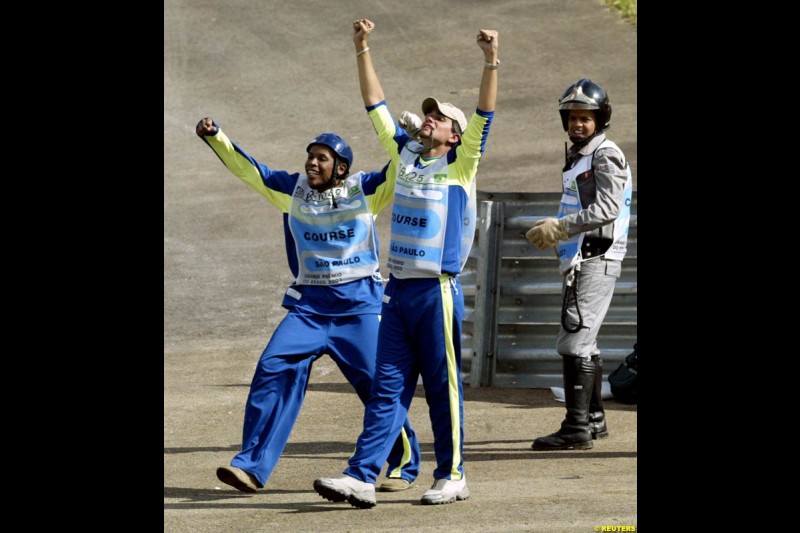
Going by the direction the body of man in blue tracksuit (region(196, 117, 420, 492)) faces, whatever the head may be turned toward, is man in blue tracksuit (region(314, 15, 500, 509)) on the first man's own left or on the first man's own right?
on the first man's own left

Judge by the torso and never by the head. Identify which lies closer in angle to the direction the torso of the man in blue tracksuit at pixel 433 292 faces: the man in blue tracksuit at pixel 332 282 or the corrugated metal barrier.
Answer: the man in blue tracksuit

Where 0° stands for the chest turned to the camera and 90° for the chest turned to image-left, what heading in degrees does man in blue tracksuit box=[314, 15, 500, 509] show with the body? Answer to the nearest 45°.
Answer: approximately 45°

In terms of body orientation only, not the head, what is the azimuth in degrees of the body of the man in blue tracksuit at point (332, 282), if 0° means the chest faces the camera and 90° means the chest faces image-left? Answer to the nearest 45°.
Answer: approximately 45°

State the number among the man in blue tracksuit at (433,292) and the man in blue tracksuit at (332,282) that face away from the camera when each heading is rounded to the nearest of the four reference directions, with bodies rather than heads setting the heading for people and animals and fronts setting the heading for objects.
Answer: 0

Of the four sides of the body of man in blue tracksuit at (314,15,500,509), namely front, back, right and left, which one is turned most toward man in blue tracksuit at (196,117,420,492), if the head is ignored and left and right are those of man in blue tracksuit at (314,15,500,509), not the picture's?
right

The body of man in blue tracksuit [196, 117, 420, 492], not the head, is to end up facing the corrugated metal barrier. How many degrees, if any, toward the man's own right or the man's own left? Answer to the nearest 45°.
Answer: approximately 180°
